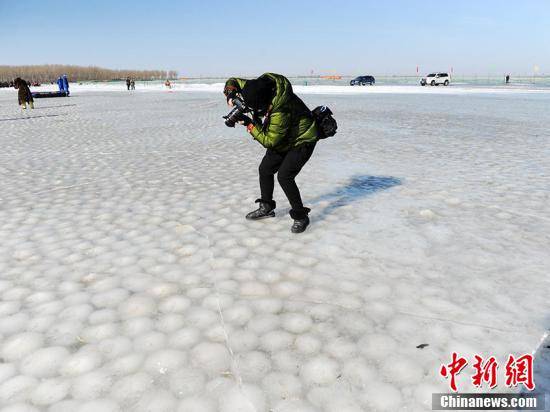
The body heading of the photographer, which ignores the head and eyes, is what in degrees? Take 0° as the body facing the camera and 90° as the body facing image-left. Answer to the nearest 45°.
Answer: approximately 90°
